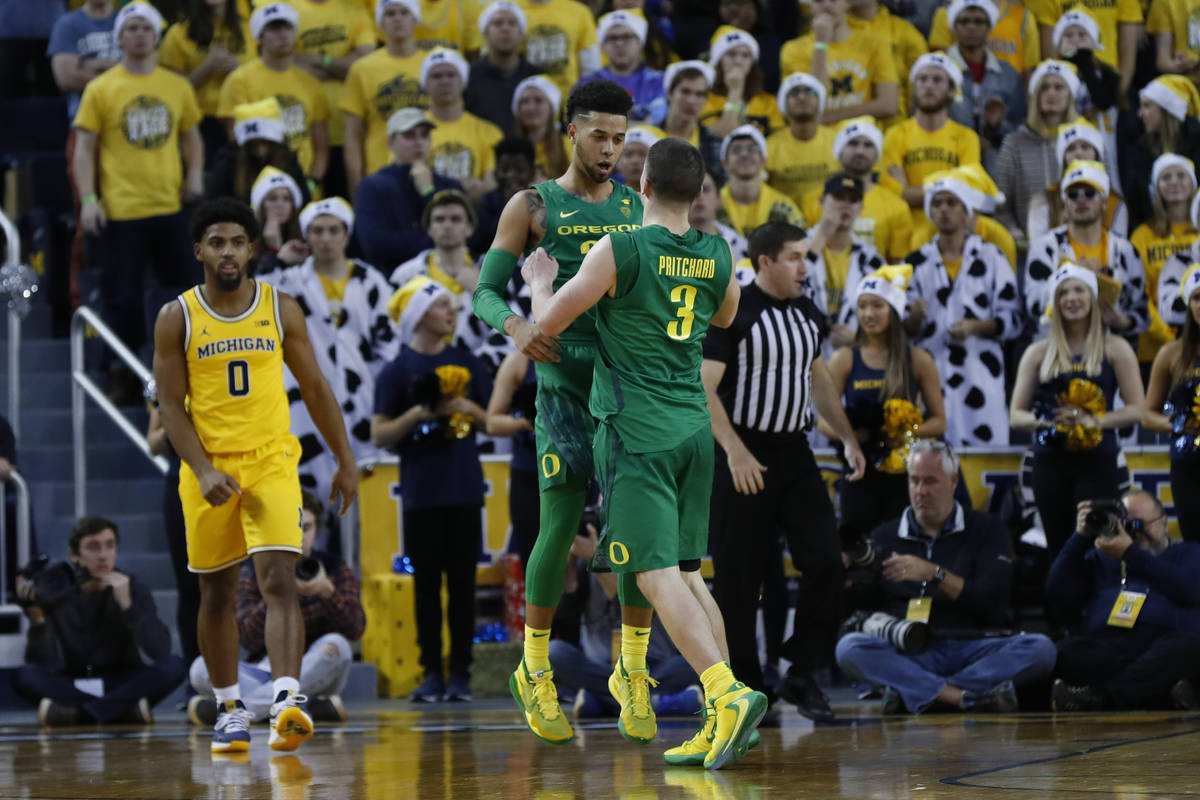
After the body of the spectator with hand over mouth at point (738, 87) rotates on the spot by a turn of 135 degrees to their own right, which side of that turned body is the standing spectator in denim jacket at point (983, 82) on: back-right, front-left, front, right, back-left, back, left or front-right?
back-right

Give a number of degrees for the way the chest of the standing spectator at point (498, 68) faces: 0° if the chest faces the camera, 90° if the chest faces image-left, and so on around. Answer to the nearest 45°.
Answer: approximately 0°

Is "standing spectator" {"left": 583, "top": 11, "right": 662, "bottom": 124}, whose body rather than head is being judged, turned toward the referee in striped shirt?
yes

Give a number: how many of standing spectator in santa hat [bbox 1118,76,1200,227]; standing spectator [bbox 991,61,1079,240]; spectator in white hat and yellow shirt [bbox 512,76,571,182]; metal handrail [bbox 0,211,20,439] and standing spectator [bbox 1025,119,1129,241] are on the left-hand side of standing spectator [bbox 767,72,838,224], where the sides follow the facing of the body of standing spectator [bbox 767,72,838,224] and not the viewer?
3

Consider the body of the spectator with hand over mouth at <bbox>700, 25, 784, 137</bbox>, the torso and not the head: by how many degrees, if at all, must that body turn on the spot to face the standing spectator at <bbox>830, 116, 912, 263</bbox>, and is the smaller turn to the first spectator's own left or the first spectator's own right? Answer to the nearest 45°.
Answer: approximately 45° to the first spectator's own left

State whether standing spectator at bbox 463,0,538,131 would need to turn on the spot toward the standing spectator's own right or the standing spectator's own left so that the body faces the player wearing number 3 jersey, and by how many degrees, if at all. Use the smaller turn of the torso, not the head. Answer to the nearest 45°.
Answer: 0° — they already face them

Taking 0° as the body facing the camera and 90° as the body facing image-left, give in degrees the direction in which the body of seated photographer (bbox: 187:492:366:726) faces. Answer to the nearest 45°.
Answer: approximately 0°

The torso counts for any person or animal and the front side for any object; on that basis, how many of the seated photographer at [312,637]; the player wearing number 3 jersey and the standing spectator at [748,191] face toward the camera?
2

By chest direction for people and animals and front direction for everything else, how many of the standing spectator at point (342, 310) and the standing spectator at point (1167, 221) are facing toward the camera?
2

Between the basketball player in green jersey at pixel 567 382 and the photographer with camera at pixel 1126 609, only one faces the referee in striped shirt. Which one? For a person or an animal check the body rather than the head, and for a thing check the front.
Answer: the photographer with camera
